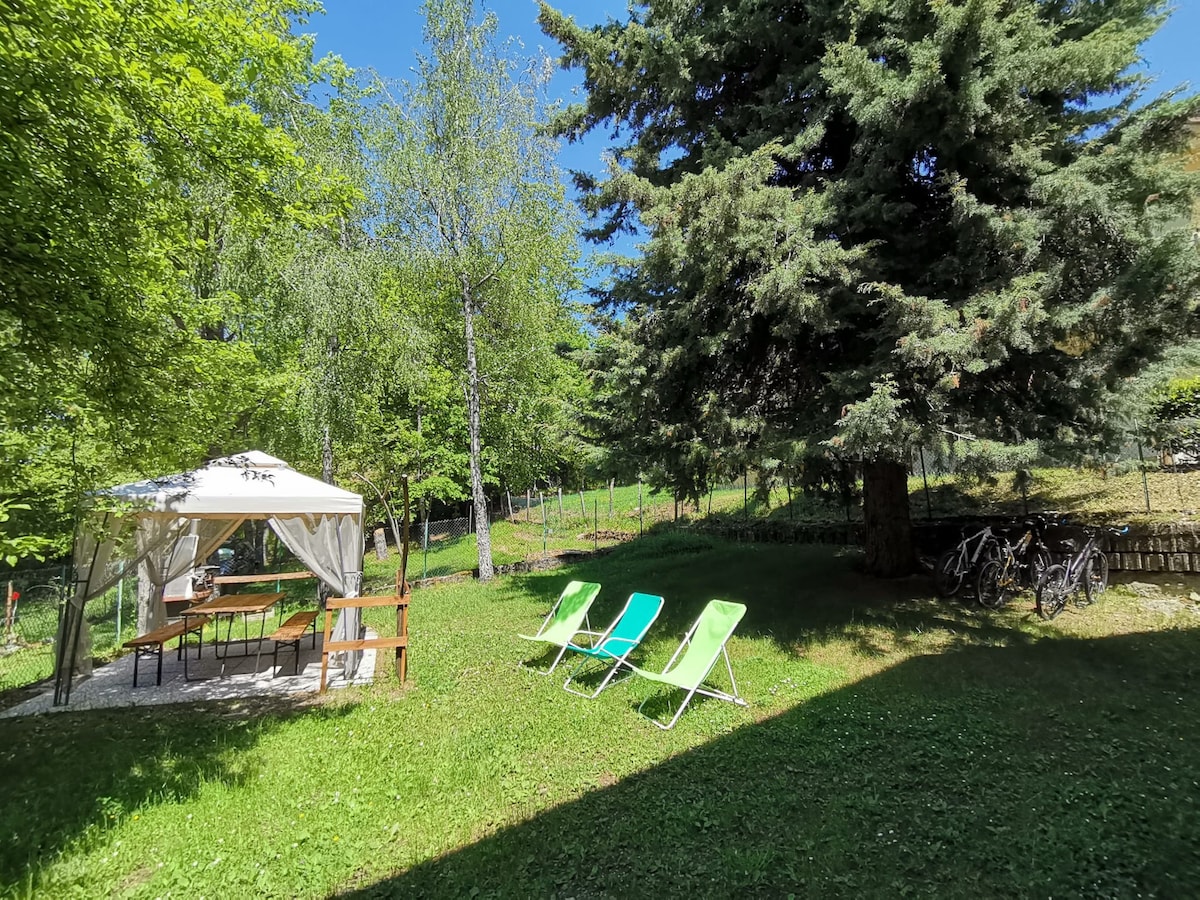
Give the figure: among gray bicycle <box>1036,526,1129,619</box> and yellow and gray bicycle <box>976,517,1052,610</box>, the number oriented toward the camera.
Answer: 0

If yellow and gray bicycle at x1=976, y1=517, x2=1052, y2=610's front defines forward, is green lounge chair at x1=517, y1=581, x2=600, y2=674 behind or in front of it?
behind

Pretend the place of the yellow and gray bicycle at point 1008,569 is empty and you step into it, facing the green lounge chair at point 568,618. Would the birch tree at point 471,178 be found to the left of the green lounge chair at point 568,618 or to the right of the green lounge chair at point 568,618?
right

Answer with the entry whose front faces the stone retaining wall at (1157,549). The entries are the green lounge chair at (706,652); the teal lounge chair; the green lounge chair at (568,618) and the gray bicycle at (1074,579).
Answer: the gray bicycle

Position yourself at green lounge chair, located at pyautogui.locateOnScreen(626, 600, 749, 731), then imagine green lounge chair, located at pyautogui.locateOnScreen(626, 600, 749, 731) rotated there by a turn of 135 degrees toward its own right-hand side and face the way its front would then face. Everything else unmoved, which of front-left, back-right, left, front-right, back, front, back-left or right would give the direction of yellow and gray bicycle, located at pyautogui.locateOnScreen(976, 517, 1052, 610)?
front-right

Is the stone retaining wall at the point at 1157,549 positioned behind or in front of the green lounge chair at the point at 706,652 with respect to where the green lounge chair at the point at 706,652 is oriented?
behind

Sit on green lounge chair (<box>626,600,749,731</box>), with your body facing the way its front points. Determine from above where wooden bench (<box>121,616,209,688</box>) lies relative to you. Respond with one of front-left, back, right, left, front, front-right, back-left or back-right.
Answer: front-right

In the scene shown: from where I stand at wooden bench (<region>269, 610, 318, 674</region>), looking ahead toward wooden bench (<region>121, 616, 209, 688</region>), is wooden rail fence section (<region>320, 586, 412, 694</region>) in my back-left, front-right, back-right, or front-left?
back-left

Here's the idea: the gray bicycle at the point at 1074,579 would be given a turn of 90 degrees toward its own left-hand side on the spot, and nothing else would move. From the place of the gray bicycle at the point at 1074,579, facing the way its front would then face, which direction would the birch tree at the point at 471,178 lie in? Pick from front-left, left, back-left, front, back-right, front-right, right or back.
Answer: front-left

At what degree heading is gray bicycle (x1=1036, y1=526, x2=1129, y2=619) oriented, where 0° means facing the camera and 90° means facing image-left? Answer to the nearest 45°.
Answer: approximately 225°

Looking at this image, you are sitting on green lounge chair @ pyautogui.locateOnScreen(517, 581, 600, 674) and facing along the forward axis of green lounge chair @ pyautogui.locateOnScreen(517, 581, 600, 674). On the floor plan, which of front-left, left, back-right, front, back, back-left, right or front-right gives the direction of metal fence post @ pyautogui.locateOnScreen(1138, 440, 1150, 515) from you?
back-left

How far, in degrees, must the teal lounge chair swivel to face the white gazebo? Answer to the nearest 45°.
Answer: approximately 45° to its right

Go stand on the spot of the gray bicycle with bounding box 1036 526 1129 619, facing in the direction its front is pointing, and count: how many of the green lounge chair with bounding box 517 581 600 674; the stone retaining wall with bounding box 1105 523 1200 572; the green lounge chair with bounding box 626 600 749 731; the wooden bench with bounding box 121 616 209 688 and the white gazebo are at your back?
4
